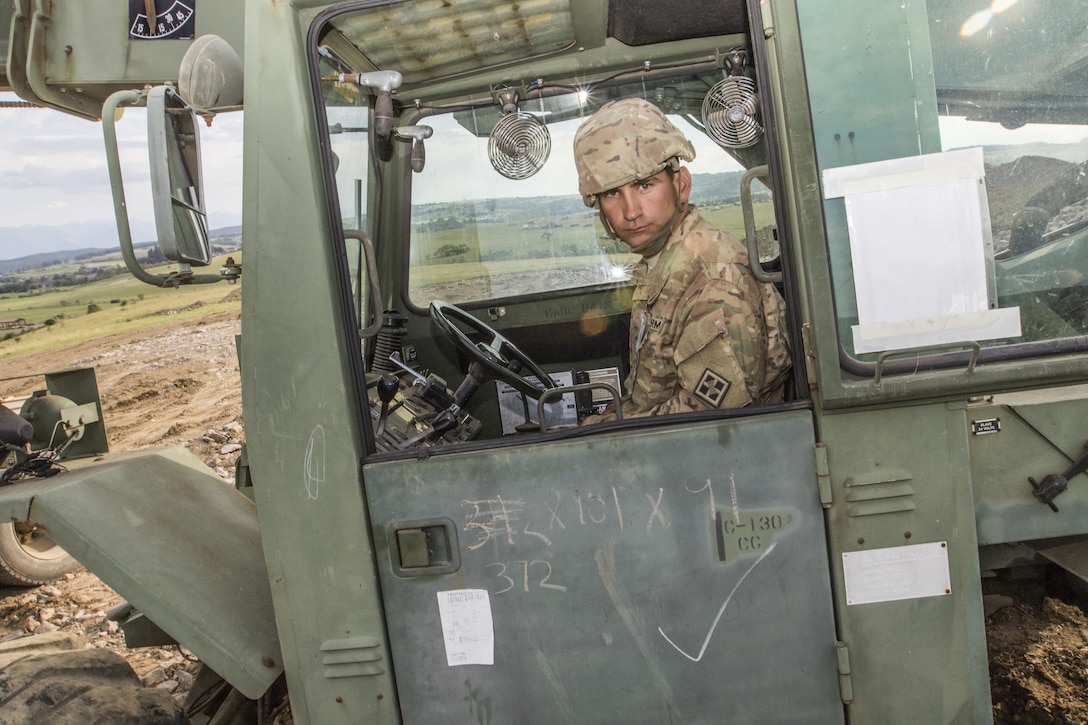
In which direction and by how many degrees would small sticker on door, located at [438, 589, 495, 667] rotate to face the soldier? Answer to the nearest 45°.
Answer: approximately 135° to its left

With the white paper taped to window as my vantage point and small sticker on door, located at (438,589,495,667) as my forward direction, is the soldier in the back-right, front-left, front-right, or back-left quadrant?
front-right

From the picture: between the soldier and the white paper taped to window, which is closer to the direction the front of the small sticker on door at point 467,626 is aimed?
the white paper taped to window

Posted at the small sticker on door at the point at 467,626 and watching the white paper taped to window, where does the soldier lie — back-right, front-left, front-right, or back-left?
front-left

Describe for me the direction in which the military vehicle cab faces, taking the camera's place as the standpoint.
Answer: facing to the left of the viewer

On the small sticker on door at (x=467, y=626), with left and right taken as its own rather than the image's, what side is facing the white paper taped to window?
left

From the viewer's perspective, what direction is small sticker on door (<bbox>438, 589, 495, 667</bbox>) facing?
toward the camera
